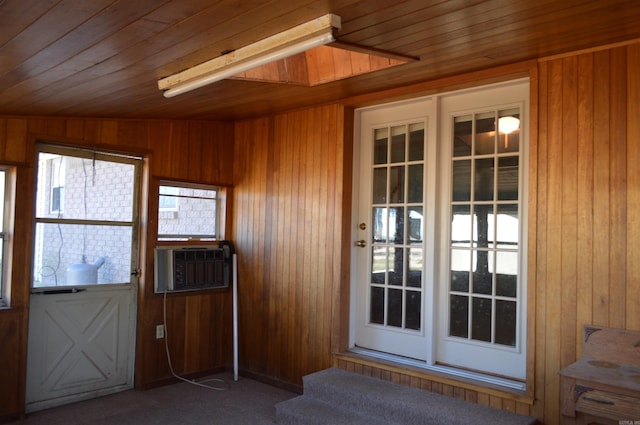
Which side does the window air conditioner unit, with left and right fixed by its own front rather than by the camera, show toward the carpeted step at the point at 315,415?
front

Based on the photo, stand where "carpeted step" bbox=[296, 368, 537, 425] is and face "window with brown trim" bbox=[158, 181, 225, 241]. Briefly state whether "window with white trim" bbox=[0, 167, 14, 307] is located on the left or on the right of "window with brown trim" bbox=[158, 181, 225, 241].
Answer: left

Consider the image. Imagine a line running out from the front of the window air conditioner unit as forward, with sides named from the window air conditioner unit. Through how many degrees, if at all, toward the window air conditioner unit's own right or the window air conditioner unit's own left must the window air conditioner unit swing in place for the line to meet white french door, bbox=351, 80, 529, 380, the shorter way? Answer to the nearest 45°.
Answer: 0° — it already faces it

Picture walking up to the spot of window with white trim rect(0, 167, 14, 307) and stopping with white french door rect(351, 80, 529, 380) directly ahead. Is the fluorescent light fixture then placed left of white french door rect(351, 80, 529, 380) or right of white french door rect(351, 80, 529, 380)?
right

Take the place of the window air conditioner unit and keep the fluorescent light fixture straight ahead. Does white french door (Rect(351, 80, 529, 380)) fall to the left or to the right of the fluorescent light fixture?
left

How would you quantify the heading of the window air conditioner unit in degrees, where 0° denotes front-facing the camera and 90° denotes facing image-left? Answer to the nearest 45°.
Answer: approximately 315°

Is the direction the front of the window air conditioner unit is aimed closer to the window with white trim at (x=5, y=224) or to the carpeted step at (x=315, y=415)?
the carpeted step

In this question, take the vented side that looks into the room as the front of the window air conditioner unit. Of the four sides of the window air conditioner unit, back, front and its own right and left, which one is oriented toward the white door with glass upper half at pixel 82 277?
right

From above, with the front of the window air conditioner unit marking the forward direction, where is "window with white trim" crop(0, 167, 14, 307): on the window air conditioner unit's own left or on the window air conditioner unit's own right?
on the window air conditioner unit's own right
